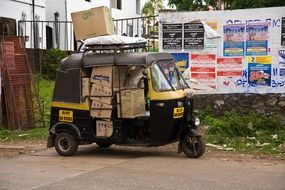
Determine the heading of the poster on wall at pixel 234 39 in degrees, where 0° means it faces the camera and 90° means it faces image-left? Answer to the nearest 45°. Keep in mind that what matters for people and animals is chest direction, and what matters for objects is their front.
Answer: approximately 0°

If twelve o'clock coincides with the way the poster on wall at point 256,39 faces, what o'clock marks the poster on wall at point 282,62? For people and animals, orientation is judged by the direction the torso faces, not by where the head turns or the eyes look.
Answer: the poster on wall at point 282,62 is roughly at 9 o'clock from the poster on wall at point 256,39.

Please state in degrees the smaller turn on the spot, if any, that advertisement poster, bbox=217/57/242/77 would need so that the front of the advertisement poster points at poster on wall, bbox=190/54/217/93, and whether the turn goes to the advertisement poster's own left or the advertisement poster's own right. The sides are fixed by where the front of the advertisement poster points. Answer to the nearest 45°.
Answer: approximately 90° to the advertisement poster's own right

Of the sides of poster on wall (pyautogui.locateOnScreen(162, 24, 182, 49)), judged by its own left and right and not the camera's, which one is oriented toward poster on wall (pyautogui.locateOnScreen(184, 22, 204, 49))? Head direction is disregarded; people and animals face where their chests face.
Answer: left

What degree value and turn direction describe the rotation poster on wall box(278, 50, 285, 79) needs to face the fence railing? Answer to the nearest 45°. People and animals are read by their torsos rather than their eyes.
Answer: approximately 135° to its right

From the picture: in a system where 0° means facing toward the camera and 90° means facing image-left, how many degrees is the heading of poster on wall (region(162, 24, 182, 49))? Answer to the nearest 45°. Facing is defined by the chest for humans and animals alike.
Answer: approximately 0°

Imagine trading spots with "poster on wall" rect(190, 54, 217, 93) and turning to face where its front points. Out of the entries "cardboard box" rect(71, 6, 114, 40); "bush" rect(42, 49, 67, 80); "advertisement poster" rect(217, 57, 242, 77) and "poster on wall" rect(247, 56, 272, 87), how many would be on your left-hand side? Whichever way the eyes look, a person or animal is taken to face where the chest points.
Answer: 2
